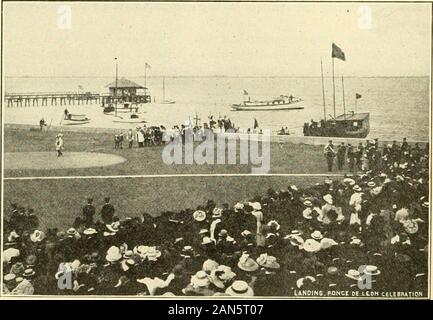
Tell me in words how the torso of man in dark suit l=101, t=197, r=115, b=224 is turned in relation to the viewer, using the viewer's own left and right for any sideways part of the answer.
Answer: facing away from the viewer

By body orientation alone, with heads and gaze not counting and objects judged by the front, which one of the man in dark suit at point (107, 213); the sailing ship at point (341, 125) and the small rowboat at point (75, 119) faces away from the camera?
the man in dark suit

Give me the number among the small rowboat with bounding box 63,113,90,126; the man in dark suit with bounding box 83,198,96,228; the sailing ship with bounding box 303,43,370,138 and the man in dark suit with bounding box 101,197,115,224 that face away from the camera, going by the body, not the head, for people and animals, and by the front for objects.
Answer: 2

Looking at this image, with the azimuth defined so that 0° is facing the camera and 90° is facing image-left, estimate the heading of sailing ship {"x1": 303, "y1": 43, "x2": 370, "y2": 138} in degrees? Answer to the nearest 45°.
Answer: approximately 90°

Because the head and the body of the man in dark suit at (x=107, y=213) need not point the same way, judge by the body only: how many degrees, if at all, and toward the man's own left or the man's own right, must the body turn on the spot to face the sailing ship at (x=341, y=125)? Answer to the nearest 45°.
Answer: approximately 90° to the man's own right

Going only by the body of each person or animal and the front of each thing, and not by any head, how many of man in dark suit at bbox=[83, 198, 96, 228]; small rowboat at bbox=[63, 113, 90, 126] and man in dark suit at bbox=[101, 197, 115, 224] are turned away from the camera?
2

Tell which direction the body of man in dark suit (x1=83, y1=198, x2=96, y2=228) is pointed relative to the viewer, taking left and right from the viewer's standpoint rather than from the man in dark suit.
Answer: facing away from the viewer

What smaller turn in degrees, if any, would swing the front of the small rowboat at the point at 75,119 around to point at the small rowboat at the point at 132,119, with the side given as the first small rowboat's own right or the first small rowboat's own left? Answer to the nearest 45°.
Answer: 0° — it already faces it

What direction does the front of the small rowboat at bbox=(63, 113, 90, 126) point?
to the viewer's right
